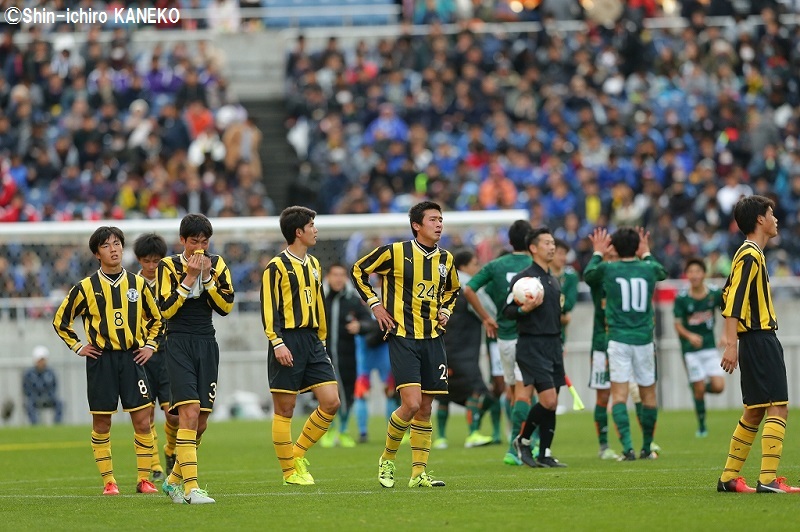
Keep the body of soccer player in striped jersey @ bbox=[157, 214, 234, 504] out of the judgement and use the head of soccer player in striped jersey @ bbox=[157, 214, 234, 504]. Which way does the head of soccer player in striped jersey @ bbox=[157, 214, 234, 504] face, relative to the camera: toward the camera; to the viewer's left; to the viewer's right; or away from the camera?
toward the camera

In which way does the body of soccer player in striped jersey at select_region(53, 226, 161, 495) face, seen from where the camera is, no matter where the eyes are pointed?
toward the camera

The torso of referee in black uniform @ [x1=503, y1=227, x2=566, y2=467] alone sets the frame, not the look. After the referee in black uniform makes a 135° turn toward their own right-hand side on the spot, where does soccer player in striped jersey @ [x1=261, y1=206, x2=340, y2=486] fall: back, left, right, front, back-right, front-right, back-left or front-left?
front-left

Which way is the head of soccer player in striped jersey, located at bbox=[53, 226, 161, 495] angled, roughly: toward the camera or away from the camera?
toward the camera

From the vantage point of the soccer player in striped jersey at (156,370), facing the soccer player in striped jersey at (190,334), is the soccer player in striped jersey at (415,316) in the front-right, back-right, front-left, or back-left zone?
front-left

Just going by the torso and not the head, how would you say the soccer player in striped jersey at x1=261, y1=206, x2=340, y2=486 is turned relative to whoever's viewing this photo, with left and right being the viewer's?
facing the viewer and to the right of the viewer

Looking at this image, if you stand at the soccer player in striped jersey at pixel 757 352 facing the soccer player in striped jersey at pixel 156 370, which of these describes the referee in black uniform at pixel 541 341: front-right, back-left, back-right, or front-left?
front-right

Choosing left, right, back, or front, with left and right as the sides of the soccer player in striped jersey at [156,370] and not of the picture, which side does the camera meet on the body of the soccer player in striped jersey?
front

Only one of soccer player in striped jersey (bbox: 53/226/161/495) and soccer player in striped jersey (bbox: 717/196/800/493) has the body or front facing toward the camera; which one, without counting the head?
soccer player in striped jersey (bbox: 53/226/161/495)

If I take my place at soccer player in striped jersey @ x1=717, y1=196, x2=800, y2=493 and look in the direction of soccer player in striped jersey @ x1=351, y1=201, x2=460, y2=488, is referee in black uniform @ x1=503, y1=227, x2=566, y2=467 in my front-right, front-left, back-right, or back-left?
front-right

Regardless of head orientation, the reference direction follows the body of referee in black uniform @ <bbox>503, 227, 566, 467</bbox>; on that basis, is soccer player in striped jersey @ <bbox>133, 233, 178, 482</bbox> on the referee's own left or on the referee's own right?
on the referee's own right

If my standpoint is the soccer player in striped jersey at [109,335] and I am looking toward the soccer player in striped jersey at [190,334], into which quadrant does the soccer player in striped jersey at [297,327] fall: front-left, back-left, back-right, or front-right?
front-left
